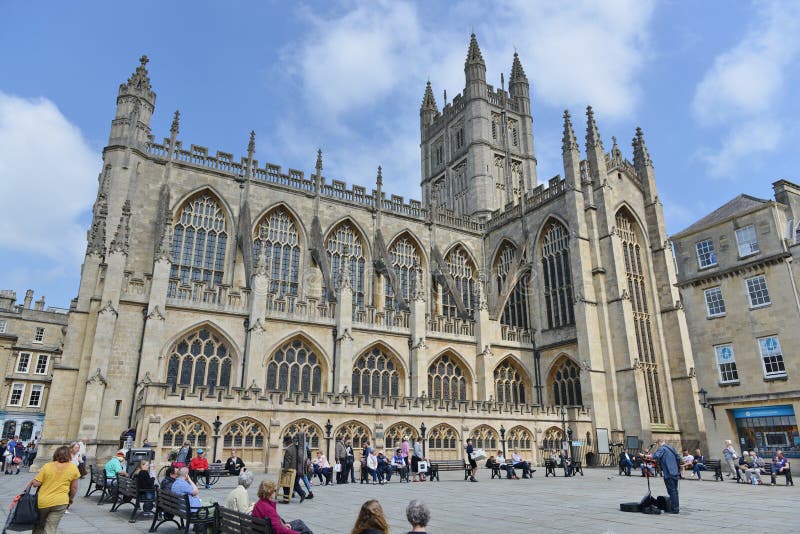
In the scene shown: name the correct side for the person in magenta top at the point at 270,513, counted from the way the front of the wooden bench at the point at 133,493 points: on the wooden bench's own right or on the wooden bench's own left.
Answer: on the wooden bench's own right

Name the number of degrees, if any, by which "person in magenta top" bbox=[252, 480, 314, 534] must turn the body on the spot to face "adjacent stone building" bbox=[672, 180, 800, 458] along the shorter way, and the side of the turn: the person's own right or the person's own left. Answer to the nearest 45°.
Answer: approximately 45° to the person's own left

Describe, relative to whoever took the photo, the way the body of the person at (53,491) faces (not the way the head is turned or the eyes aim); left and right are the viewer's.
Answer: facing away from the viewer

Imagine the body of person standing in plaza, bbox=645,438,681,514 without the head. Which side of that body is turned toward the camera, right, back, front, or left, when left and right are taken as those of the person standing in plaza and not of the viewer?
left

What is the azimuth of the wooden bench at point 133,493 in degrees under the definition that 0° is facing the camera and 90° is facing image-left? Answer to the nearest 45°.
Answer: approximately 225°

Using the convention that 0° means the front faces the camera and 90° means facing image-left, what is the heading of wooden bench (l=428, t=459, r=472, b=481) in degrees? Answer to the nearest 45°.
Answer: approximately 0°

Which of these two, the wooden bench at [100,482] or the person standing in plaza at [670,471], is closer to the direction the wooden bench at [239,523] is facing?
the person standing in plaza

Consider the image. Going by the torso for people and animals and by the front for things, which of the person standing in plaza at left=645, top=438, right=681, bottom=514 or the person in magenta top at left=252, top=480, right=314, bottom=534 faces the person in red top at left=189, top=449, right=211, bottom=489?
the person standing in plaza
